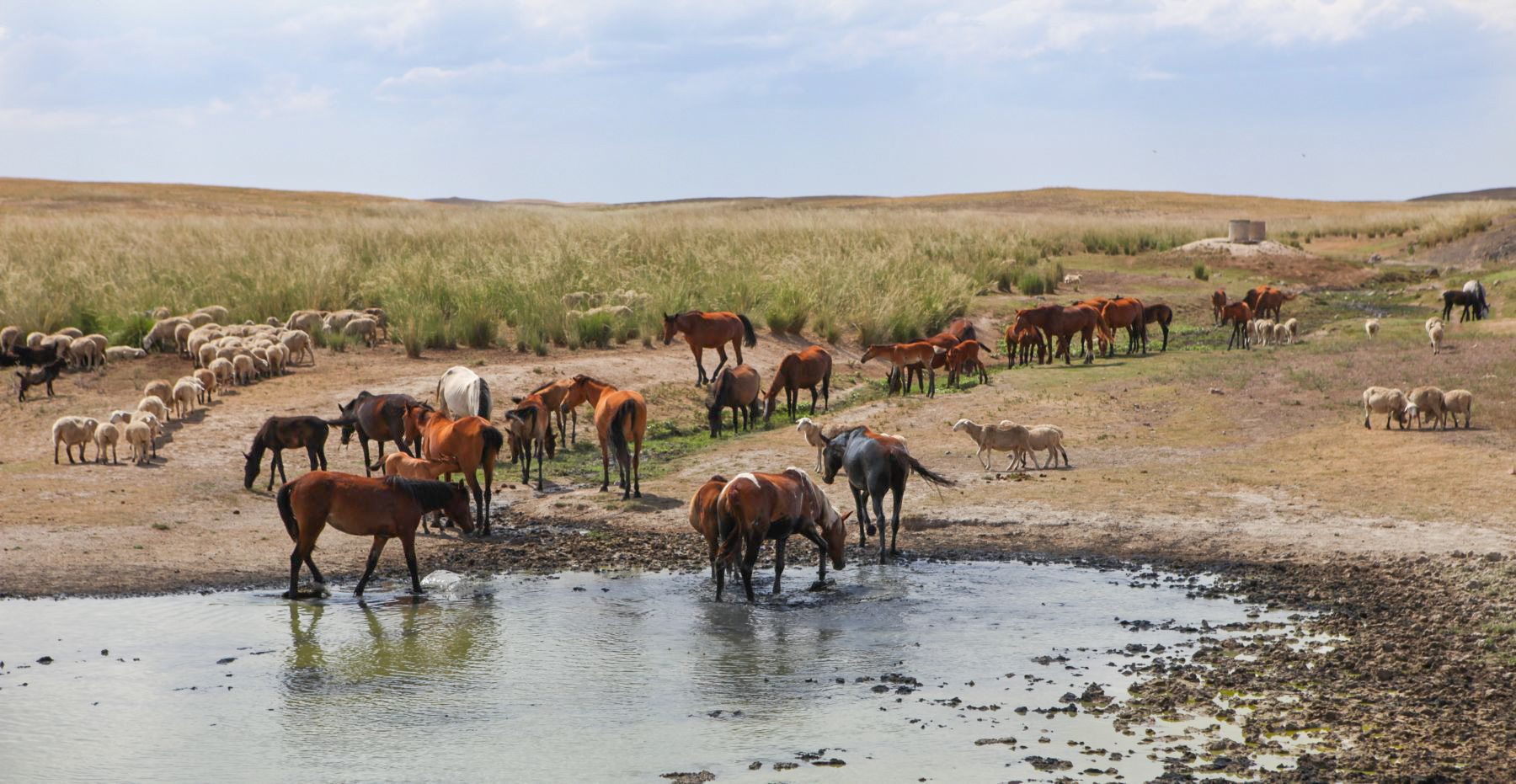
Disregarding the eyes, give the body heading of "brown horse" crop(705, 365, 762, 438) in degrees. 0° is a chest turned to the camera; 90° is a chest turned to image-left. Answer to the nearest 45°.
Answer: approximately 45°

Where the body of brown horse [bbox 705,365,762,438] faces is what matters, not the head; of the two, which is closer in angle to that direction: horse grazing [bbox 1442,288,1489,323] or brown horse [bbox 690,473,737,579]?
the brown horse

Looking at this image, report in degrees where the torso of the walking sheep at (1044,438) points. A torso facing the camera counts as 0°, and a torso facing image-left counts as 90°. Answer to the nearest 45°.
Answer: approximately 90°

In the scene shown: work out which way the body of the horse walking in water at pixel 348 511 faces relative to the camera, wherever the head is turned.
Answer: to the viewer's right

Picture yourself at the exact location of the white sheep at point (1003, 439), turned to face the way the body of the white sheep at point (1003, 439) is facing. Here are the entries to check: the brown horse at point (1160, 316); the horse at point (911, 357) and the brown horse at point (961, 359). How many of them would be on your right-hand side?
3

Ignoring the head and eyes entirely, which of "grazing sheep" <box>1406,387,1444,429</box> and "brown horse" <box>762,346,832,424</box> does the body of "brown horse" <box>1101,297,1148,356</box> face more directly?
the brown horse

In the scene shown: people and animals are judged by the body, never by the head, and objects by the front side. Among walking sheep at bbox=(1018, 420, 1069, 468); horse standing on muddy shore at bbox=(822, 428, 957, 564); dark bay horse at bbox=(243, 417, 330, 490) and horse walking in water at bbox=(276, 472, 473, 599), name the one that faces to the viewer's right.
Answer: horse walking in water at bbox=(276, 472, 473, 599)

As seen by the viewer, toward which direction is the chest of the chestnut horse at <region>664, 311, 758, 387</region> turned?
to the viewer's left

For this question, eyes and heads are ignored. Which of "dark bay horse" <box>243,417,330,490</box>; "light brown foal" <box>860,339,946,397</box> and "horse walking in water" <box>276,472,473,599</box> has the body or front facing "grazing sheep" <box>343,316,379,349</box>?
the light brown foal

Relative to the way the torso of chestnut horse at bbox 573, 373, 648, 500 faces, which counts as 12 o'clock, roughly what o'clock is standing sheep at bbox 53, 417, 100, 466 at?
The standing sheep is roughly at 11 o'clock from the chestnut horse.

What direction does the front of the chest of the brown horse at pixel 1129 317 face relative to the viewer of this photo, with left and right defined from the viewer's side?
facing to the left of the viewer

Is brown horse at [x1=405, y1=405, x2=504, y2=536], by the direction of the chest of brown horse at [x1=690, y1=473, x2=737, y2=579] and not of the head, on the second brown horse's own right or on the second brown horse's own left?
on the second brown horse's own left

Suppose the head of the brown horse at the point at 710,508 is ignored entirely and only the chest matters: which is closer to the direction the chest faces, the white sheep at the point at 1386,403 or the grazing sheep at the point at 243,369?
the white sheep
